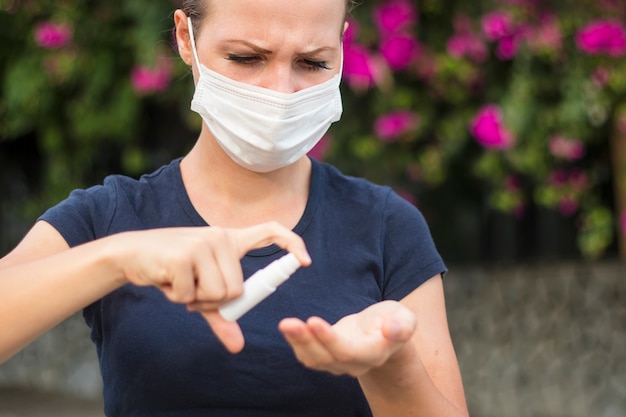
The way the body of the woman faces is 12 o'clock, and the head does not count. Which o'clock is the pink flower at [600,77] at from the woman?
The pink flower is roughly at 7 o'clock from the woman.

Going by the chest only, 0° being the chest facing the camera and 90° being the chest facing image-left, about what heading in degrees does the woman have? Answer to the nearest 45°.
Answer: approximately 0°

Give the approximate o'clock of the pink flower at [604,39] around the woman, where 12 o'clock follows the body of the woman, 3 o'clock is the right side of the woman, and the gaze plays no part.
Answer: The pink flower is roughly at 7 o'clock from the woman.

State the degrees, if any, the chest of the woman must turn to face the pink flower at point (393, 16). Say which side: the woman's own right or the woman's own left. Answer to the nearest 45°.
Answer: approximately 180°

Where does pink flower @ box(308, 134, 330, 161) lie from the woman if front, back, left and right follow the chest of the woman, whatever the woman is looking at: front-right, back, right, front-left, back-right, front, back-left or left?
back

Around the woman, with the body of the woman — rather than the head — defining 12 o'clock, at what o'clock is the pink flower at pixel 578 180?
The pink flower is roughly at 7 o'clock from the woman.

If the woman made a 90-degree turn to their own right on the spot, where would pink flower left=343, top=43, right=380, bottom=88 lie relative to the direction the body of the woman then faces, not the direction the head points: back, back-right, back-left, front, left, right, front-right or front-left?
right

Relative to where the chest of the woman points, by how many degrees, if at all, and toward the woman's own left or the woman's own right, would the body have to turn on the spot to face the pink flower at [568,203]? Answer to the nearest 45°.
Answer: approximately 135° to the woman's own left

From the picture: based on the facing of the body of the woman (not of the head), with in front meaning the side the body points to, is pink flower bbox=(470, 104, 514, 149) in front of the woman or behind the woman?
behind
